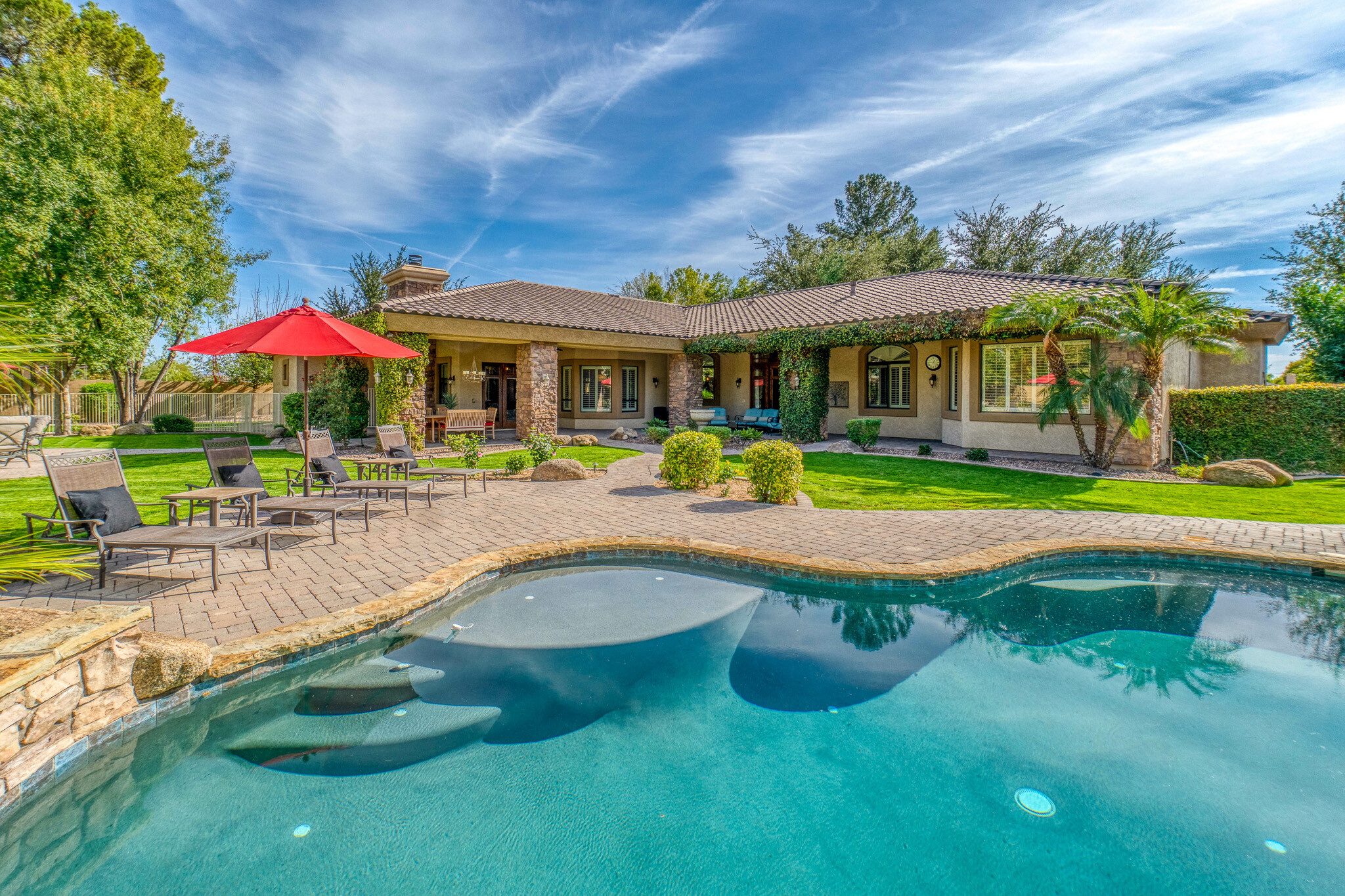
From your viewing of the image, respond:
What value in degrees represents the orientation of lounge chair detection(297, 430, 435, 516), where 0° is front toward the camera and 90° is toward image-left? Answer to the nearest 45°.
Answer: approximately 315°

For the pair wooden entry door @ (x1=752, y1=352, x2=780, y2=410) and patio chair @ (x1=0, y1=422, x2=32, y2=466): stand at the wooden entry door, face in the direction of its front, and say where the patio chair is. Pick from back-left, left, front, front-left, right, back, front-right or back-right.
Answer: front-right

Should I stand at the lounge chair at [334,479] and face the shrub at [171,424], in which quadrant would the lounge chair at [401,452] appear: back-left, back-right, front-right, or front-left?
front-right

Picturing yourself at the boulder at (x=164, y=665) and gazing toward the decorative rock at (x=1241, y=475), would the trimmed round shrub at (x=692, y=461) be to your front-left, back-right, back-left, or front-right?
front-left

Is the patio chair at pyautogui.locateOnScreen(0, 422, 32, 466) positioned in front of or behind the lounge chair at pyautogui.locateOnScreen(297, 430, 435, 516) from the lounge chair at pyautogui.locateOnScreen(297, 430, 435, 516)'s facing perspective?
behind

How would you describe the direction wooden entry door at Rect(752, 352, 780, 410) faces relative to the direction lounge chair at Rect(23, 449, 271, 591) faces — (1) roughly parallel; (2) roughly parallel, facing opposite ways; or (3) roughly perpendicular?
roughly perpendicular

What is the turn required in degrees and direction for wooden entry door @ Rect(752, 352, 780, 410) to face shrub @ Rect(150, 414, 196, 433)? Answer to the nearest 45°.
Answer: approximately 90° to its right

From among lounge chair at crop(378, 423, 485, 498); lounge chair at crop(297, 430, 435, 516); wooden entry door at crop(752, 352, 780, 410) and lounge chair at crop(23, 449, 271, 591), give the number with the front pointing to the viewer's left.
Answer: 0

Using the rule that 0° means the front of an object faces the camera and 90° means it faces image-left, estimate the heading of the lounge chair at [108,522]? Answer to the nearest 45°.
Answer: approximately 315°

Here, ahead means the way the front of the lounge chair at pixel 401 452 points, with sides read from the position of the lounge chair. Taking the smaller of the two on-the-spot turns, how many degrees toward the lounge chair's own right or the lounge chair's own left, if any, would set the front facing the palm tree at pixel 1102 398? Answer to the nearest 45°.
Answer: approximately 45° to the lounge chair's own left

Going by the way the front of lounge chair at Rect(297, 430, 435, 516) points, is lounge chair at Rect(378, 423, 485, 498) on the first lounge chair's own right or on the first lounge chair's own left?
on the first lounge chair's own left

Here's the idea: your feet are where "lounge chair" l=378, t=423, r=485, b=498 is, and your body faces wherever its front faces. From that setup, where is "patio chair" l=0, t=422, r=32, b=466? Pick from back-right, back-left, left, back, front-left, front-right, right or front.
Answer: back

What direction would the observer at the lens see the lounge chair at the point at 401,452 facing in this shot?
facing the viewer and to the right of the viewer

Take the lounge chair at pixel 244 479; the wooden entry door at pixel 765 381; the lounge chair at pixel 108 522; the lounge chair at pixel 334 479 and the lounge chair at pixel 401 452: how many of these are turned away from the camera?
0
